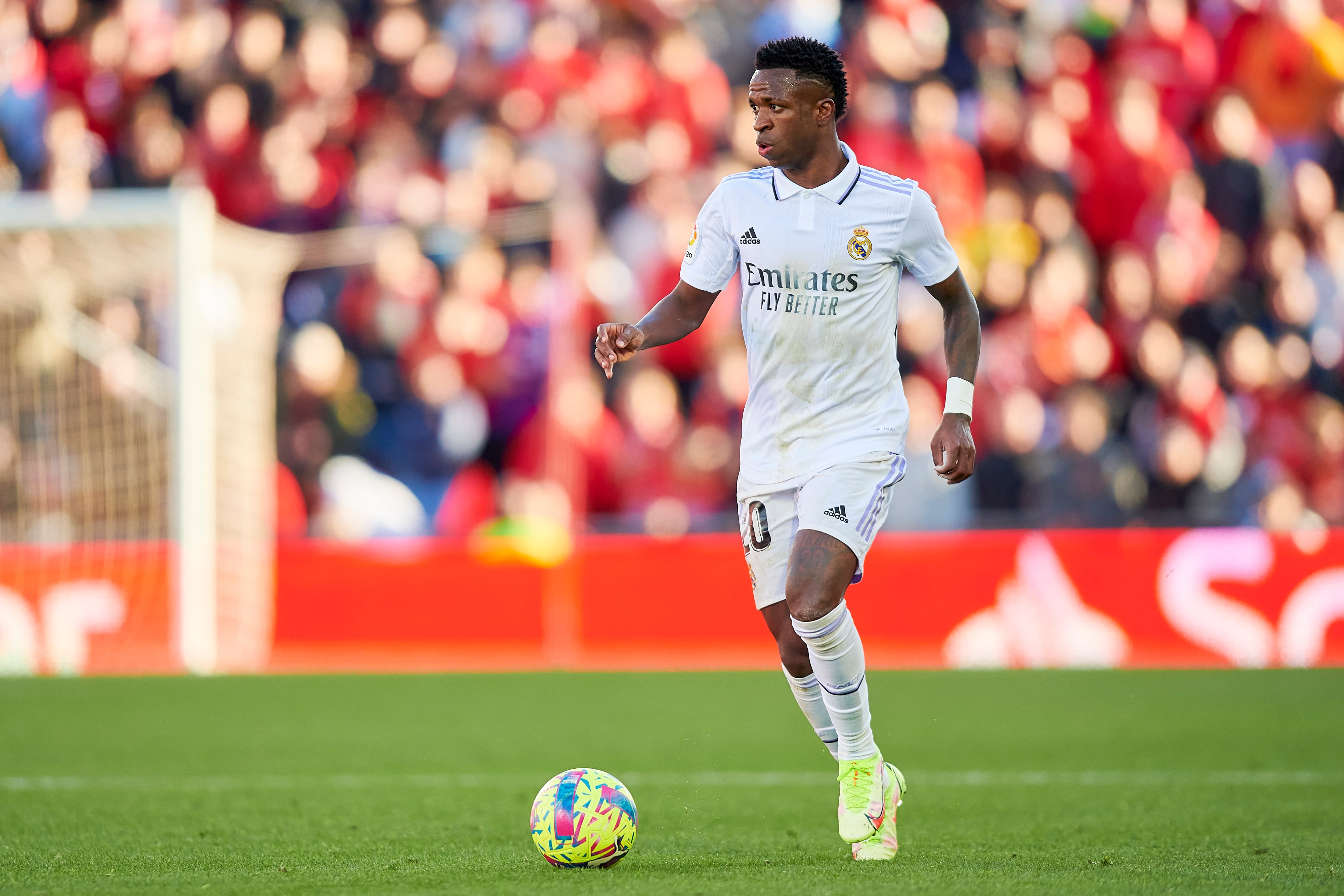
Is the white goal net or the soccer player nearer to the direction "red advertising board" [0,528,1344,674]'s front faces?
the soccer player

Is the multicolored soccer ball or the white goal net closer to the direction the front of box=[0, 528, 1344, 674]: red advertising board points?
the multicolored soccer ball

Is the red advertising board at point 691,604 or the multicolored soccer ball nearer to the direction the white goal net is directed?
the multicolored soccer ball

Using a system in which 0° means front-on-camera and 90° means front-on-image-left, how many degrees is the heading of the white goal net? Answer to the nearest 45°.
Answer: approximately 0°

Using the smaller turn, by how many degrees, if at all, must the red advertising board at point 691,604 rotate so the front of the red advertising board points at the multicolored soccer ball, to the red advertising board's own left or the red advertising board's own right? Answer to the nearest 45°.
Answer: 0° — it already faces it

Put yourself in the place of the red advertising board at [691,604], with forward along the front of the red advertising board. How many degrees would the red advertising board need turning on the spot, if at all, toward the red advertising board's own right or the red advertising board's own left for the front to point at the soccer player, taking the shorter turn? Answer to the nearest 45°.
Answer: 0° — it already faces them

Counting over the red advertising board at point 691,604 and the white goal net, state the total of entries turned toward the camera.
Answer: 2

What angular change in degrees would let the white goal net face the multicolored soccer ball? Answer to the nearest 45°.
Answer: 0° — it already faces it

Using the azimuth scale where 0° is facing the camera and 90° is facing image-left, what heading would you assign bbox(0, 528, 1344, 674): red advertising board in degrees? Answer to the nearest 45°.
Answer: approximately 0°
